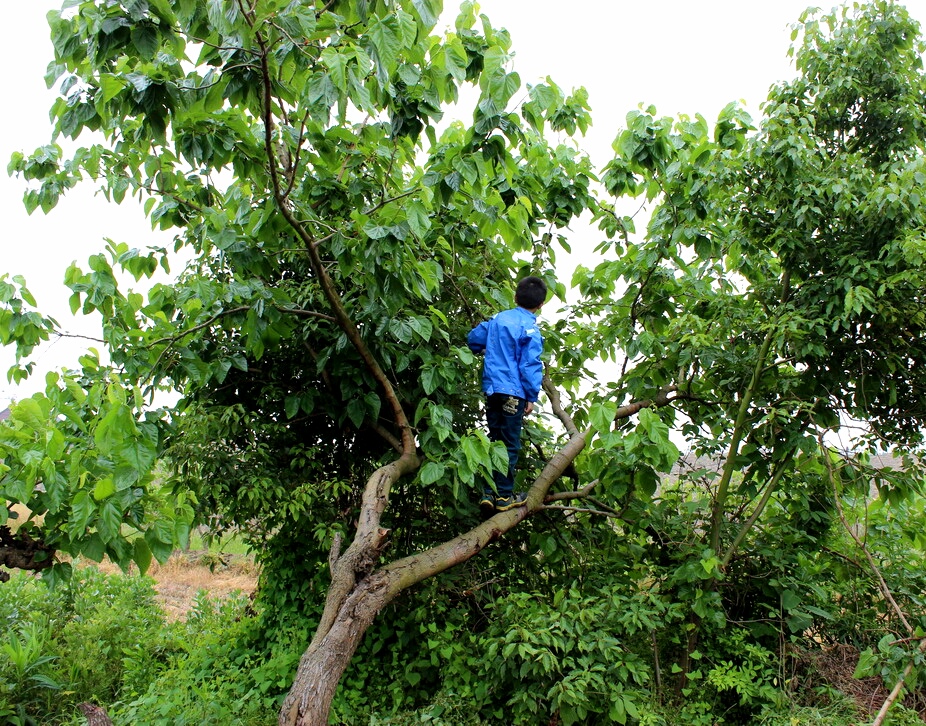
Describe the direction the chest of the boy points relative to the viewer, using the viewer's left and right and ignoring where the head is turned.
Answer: facing away from the viewer and to the right of the viewer
